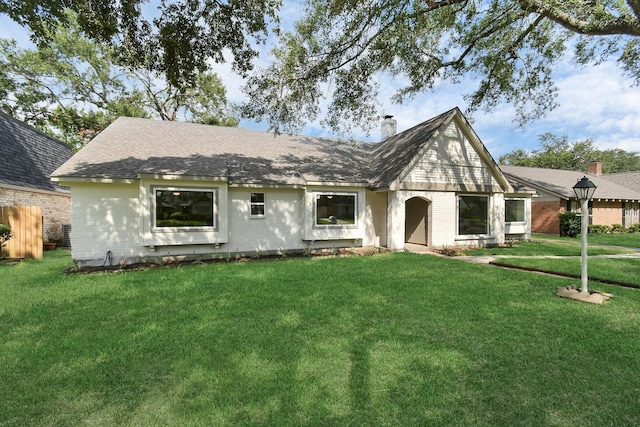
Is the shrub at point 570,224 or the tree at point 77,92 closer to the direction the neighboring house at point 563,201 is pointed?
the shrub

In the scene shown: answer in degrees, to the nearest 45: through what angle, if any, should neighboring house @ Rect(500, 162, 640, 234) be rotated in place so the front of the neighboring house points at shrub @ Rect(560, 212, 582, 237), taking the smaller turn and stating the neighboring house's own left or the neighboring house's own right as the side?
approximately 45° to the neighboring house's own right

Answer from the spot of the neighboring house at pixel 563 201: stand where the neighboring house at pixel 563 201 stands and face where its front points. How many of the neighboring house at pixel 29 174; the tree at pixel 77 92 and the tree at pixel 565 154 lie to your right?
2

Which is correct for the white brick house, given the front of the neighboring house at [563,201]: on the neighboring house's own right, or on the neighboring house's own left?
on the neighboring house's own right

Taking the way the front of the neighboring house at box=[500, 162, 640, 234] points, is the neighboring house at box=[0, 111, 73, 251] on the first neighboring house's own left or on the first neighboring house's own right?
on the first neighboring house's own right

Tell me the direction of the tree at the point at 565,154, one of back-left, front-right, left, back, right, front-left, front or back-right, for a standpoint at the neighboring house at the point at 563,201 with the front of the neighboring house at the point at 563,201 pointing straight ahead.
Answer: back-left

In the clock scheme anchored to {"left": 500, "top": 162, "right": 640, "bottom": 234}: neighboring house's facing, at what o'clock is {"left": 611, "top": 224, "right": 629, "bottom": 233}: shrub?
The shrub is roughly at 11 o'clock from the neighboring house.

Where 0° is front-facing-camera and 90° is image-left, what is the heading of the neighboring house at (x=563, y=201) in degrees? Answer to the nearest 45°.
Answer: approximately 315°
